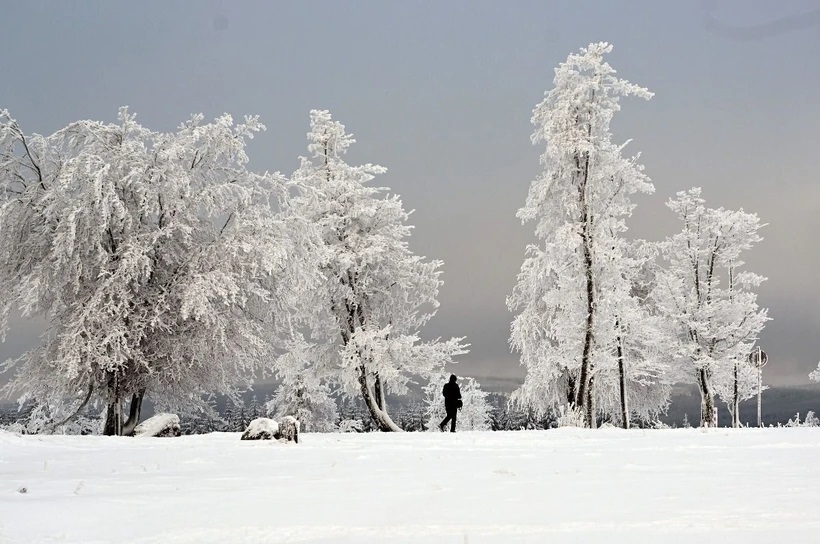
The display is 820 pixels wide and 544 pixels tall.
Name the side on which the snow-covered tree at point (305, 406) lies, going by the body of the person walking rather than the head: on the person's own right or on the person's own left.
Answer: on the person's own left
